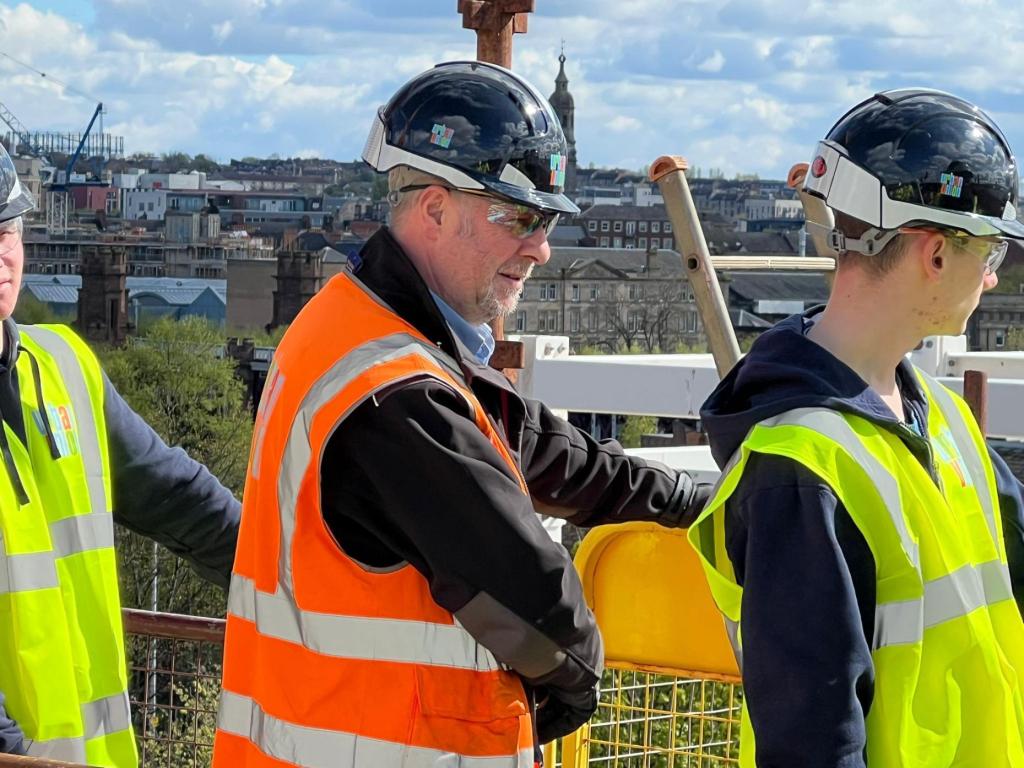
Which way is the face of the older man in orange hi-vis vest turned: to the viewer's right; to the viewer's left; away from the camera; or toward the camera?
to the viewer's right

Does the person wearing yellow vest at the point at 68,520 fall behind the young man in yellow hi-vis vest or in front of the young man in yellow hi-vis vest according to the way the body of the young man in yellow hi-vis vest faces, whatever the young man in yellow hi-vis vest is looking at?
behind

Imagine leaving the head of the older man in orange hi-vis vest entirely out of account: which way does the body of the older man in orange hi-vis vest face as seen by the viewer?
to the viewer's right

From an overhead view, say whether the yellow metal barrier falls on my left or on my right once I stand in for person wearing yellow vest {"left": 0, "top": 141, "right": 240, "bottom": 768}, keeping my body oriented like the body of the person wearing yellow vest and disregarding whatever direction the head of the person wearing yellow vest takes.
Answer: on my left

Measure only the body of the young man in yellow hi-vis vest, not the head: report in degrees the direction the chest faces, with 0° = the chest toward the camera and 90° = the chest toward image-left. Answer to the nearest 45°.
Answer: approximately 315°

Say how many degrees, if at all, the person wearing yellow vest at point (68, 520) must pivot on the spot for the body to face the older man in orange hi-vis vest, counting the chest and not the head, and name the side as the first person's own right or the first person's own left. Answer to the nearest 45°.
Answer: approximately 45° to the first person's own left

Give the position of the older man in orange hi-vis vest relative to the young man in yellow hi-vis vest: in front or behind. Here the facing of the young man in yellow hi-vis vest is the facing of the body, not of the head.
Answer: behind
